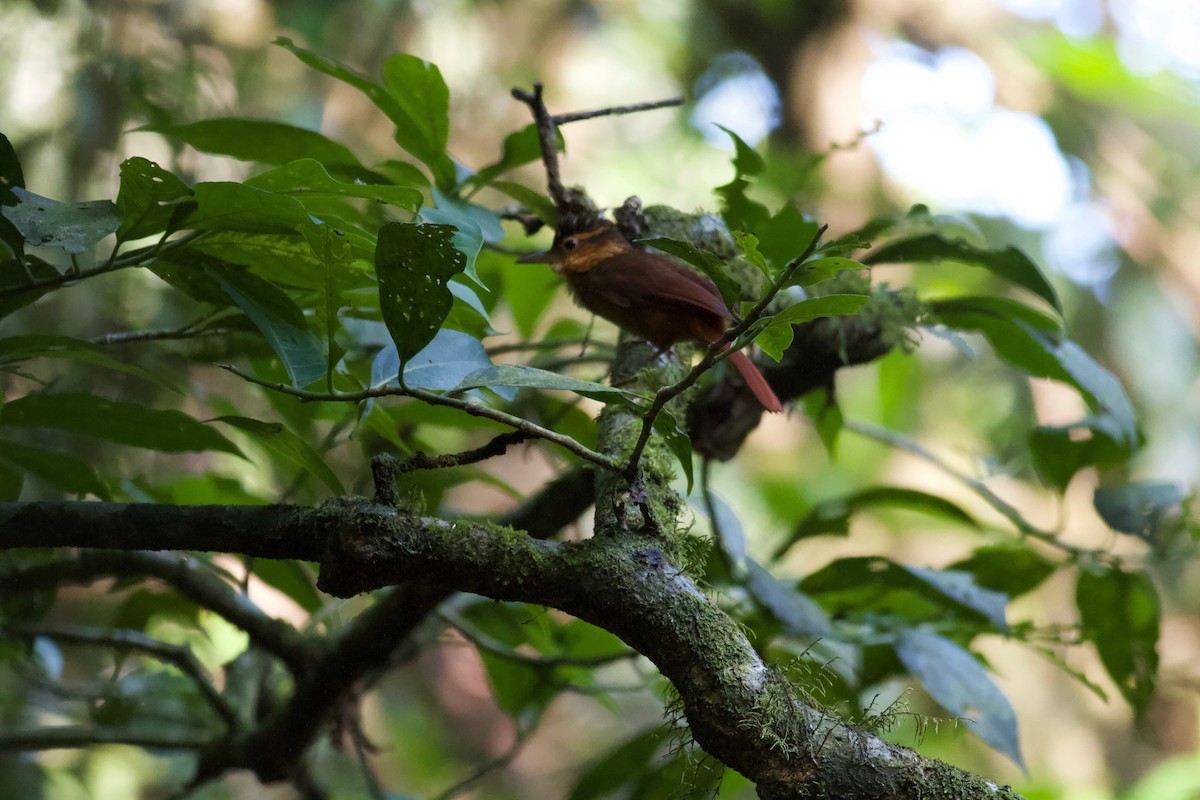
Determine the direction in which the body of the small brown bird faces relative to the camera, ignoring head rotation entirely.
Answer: to the viewer's left

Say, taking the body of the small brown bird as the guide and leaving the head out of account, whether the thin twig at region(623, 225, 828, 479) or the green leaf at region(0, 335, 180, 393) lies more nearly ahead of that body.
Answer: the green leaf

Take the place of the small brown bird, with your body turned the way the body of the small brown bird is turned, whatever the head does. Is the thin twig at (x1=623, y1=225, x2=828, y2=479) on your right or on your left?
on your left

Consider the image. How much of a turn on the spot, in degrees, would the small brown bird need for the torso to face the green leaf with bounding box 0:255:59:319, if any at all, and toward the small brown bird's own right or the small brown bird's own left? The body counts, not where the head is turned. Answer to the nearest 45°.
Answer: approximately 45° to the small brown bird's own left
